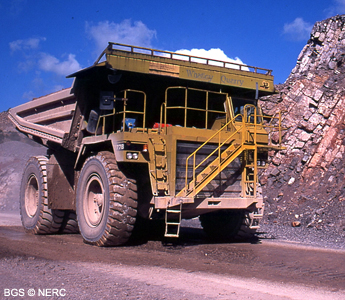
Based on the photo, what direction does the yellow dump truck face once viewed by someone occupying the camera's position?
facing the viewer and to the right of the viewer
